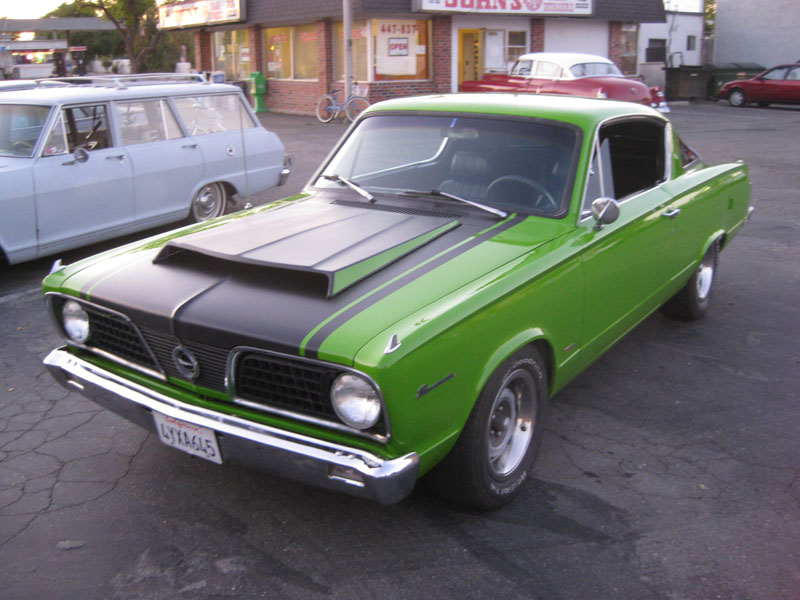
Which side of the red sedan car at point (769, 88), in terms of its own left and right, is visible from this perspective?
left

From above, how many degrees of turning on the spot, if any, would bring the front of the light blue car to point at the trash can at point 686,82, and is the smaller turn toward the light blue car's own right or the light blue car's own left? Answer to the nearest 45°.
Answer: approximately 180°

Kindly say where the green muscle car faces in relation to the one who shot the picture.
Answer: facing the viewer and to the left of the viewer

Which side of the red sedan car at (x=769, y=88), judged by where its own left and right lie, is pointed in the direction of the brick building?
front

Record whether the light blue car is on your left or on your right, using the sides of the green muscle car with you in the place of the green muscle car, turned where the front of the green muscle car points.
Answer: on your right

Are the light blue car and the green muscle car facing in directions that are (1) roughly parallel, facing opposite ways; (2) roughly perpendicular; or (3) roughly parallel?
roughly parallel

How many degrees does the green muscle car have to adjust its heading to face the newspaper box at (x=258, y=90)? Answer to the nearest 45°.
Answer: approximately 135° to its right

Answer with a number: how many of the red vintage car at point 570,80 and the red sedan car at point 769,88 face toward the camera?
0

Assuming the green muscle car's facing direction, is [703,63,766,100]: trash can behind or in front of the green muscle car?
behind

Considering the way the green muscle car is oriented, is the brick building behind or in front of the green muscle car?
behind
